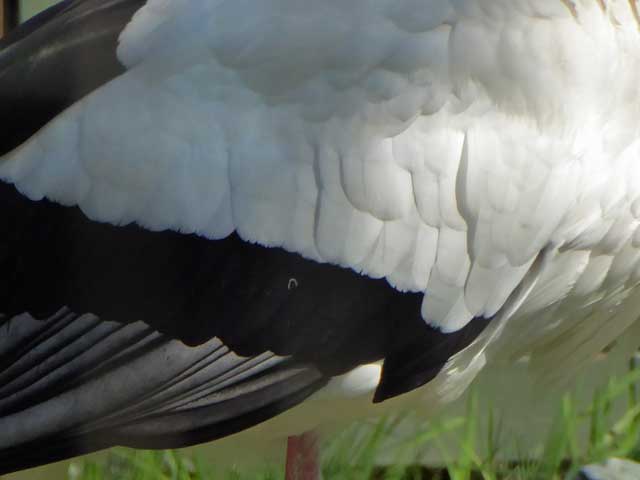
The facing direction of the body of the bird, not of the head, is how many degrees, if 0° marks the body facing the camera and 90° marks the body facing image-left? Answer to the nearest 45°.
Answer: approximately 270°
